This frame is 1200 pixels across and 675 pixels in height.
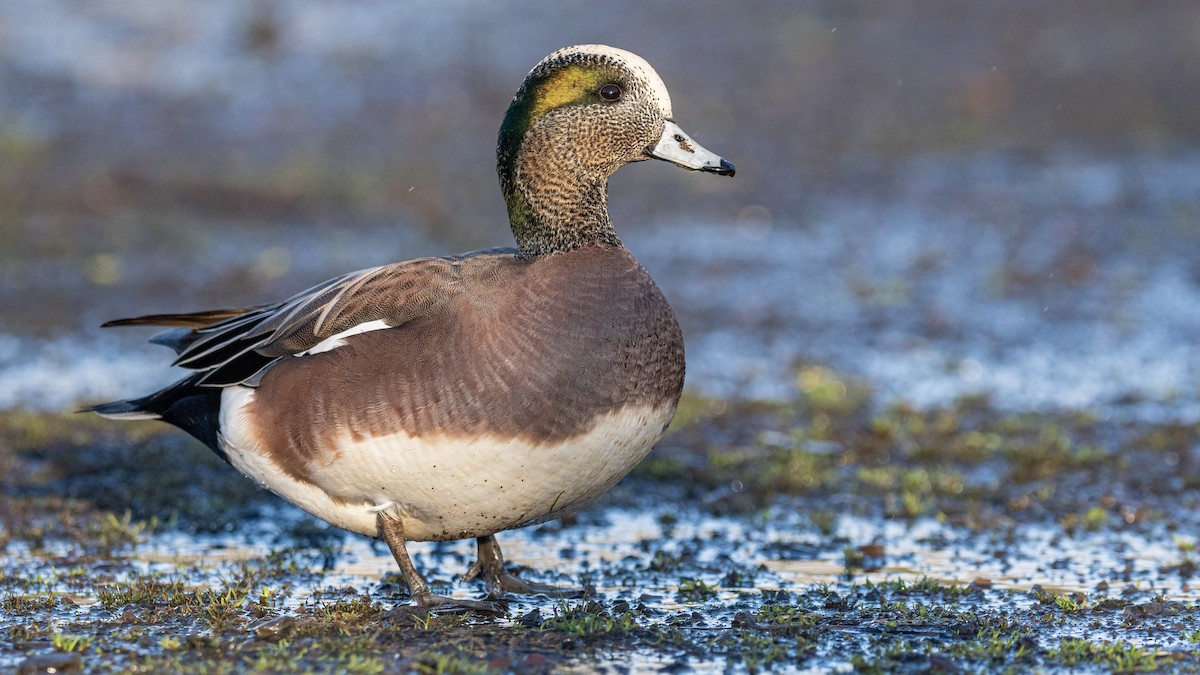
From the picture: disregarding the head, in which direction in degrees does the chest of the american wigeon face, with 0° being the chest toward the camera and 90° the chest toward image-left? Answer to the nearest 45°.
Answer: approximately 270°
